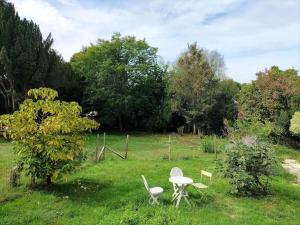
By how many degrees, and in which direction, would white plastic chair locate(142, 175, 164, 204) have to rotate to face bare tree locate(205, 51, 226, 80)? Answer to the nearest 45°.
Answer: approximately 90° to its left

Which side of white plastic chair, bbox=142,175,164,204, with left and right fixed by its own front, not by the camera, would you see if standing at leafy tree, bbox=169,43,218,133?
left

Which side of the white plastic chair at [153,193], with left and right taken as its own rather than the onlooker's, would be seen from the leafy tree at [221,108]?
left

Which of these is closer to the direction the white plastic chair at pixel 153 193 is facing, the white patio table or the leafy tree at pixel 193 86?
the white patio table

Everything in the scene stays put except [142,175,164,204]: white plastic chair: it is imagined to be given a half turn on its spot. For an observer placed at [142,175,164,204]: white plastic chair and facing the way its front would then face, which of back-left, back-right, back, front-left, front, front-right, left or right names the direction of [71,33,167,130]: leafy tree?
right

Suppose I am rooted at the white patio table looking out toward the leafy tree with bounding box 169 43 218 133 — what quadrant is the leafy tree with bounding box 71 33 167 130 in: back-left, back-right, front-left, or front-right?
front-left

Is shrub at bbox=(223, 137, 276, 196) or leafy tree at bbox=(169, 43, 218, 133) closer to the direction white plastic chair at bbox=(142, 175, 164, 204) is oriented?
the shrub

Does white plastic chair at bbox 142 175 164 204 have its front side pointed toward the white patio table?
yes

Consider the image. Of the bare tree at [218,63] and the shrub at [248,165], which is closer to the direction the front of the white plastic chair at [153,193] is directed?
the shrub

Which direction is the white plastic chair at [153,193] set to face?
to the viewer's right
